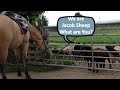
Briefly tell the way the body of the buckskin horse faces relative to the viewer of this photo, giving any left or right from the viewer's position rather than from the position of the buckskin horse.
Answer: facing away from the viewer and to the right of the viewer
